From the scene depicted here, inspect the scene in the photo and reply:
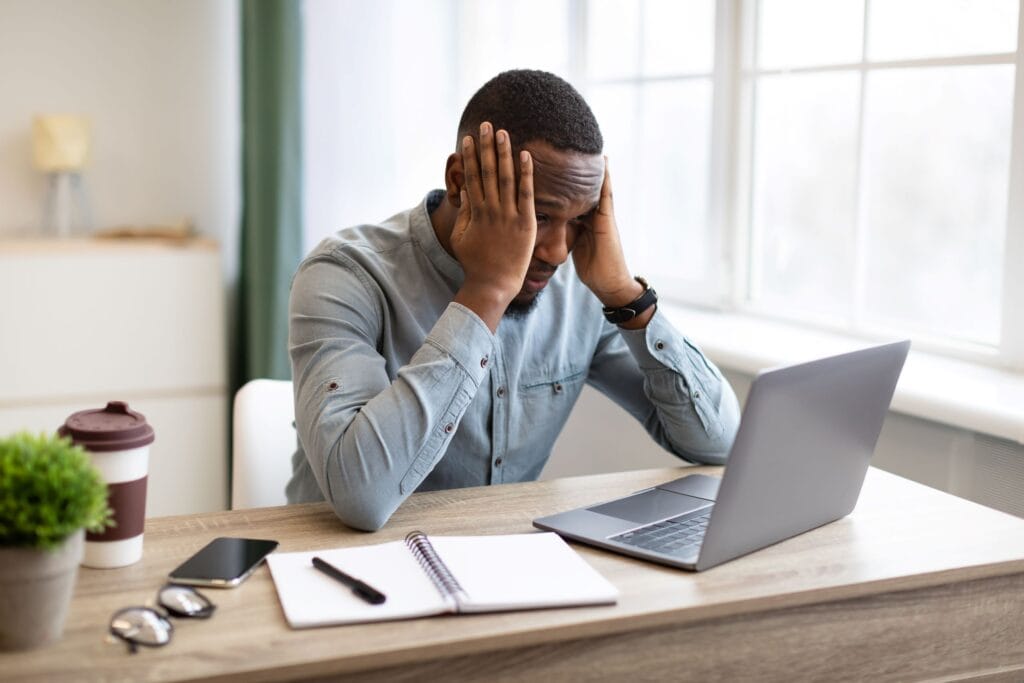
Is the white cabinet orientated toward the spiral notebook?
yes

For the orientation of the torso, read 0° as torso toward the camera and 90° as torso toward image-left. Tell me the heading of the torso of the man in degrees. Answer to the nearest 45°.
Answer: approximately 315°

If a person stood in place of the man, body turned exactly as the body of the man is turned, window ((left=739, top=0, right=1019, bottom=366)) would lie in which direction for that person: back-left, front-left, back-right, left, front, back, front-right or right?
left

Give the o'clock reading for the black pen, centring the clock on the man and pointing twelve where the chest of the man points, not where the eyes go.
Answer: The black pen is roughly at 2 o'clock from the man.

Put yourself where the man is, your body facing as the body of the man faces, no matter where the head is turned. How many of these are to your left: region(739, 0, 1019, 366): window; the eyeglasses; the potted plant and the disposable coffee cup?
1

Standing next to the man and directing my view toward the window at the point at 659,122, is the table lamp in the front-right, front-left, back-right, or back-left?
front-left

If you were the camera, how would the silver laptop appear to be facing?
facing away from the viewer and to the left of the viewer

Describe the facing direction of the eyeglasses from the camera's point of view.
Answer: facing the viewer and to the right of the viewer

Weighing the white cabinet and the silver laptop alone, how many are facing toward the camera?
1

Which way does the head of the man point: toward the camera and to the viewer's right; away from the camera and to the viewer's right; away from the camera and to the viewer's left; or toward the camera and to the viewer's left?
toward the camera and to the viewer's right

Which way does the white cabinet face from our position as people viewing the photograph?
facing the viewer
